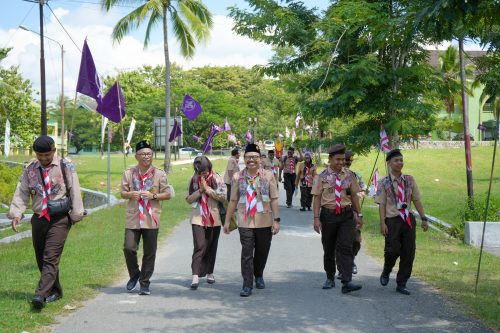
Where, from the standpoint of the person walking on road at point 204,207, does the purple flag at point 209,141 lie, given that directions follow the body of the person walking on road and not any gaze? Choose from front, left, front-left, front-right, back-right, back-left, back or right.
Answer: back

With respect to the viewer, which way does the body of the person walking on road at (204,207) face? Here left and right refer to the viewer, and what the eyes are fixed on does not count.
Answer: facing the viewer

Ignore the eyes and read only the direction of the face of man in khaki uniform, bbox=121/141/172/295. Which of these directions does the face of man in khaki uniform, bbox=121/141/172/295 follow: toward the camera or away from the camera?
toward the camera

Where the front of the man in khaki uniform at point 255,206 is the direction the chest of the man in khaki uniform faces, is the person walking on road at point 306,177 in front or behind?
behind

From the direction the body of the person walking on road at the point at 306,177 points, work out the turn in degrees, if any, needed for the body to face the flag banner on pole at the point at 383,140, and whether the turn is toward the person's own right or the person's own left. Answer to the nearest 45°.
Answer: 0° — they already face it

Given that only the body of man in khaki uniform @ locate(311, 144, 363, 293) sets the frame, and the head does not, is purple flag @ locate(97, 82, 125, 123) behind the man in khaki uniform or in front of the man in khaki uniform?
behind

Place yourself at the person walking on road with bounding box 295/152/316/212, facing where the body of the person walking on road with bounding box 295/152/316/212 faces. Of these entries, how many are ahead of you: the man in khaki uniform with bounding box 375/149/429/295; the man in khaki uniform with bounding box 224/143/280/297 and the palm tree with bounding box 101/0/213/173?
2

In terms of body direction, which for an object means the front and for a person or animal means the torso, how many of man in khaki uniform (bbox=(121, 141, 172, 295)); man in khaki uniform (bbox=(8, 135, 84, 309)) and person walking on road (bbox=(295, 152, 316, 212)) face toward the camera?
3

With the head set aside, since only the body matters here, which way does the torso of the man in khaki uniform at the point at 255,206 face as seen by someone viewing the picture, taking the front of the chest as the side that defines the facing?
toward the camera

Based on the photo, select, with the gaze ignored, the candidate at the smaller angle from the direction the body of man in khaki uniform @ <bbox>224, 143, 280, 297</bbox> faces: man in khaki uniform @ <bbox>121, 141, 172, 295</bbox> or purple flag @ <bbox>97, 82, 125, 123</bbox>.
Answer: the man in khaki uniform

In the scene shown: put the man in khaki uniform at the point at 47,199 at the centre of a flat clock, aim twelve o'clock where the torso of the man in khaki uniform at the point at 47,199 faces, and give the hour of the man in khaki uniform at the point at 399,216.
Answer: the man in khaki uniform at the point at 399,216 is roughly at 9 o'clock from the man in khaki uniform at the point at 47,199.

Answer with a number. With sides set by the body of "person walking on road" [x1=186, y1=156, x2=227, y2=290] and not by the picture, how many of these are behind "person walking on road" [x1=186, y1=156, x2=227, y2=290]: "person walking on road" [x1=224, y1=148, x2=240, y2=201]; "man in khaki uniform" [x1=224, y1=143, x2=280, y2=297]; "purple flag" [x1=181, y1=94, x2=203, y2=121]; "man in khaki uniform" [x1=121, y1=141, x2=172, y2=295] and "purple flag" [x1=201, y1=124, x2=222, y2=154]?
3

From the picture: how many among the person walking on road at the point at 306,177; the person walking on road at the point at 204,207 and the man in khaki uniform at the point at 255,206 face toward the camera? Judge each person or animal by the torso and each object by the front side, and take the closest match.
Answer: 3

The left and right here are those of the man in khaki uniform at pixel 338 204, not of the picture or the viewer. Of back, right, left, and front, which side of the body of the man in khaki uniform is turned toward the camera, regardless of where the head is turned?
front

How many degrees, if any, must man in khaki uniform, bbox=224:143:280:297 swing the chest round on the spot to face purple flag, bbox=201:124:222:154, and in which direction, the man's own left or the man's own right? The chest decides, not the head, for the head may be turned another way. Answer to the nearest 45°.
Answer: approximately 180°

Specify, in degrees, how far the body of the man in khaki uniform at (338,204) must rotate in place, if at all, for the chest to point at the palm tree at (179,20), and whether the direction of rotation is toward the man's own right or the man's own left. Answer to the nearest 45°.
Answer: approximately 180°

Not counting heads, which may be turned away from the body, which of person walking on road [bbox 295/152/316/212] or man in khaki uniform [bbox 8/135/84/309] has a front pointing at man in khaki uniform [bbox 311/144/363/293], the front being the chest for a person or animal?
the person walking on road

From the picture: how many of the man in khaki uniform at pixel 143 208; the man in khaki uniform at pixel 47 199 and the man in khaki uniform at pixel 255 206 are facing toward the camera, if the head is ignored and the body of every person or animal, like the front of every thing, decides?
3
